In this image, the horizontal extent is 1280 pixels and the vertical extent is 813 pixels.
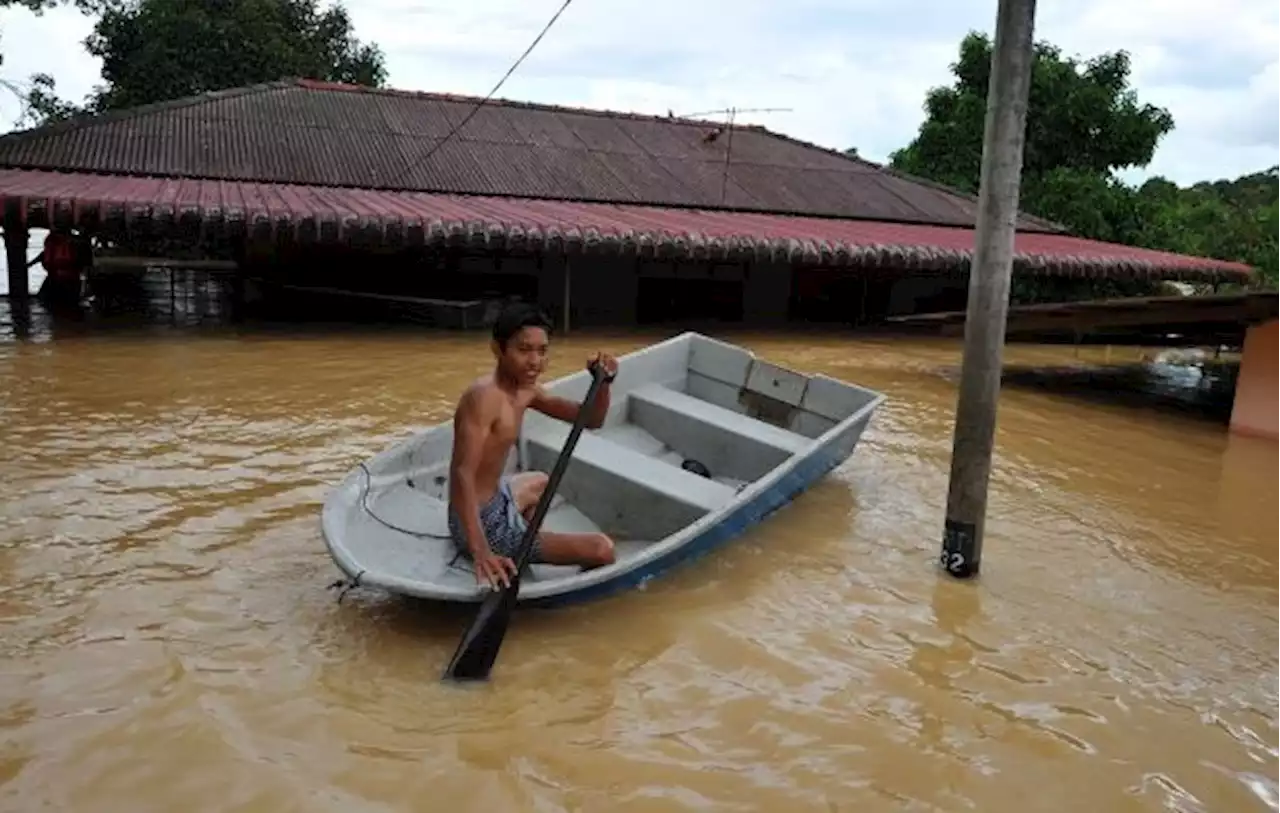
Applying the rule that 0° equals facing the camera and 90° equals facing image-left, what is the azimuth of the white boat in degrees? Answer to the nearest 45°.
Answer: approximately 45°

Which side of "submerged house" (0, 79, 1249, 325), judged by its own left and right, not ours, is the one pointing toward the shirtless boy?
front

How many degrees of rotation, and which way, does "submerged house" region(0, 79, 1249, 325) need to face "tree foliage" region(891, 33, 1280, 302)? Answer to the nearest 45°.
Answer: approximately 135° to its left

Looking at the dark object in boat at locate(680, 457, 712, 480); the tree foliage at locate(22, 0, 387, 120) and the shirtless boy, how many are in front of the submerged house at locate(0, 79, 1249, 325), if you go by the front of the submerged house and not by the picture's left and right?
2

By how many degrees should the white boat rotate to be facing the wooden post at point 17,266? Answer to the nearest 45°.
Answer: approximately 90° to its right

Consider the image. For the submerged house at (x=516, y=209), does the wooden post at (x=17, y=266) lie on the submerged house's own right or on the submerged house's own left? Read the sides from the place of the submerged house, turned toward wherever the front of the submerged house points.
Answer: on the submerged house's own right

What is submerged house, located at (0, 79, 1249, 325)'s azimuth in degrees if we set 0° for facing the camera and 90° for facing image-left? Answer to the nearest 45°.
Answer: approximately 0°

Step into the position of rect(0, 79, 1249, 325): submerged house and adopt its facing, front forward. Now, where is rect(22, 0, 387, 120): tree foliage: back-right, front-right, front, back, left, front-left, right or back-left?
back-right

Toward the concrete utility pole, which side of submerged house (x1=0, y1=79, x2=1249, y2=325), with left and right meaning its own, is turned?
front
